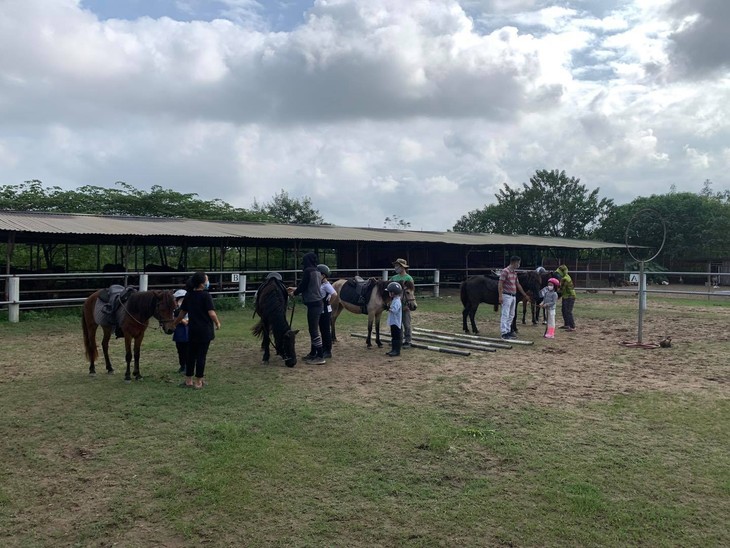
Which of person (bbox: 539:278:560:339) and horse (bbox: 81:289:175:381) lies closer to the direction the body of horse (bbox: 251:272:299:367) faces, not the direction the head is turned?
the horse

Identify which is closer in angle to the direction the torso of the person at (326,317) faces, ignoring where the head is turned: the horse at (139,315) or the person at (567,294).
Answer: the horse

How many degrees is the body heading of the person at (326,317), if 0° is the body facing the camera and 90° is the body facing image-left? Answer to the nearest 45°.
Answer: approximately 45°

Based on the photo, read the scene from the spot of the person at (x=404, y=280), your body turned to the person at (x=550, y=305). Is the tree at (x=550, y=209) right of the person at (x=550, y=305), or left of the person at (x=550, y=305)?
left

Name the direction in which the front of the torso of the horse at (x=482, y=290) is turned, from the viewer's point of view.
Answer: to the viewer's right

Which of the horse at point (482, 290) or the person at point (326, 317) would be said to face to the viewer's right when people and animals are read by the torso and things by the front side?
the horse

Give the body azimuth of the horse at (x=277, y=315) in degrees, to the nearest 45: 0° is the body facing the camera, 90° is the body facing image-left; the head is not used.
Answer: approximately 0°

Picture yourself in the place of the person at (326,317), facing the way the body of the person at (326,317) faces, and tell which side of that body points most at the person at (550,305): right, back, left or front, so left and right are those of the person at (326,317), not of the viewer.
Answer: back

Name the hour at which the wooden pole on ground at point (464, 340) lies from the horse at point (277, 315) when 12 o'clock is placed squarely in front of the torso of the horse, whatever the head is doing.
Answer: The wooden pole on ground is roughly at 8 o'clock from the horse.

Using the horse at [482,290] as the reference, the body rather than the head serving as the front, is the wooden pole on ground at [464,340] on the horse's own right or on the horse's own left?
on the horse's own right

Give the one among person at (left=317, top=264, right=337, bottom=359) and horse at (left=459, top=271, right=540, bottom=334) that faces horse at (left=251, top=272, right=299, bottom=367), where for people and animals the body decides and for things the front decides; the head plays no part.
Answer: the person

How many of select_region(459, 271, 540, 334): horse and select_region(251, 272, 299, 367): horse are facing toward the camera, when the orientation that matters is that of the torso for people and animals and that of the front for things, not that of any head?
1
